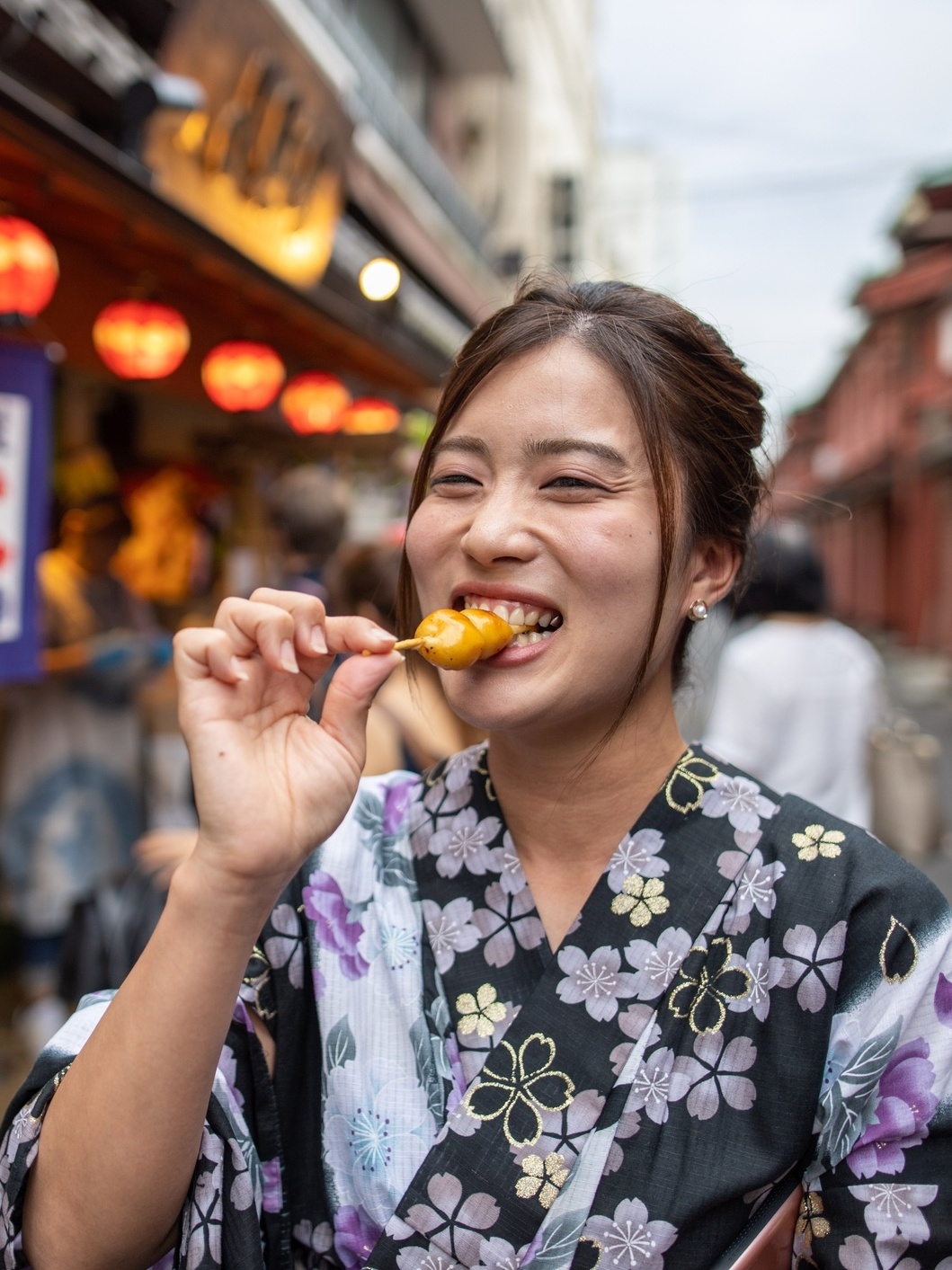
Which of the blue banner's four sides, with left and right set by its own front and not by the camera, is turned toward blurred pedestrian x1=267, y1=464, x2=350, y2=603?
left

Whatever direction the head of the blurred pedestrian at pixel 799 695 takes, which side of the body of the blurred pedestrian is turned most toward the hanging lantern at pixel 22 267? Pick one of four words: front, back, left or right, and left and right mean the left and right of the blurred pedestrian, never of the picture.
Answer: left

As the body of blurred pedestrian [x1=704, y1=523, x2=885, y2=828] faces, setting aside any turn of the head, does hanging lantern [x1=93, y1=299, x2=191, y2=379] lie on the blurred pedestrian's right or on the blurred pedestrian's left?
on the blurred pedestrian's left

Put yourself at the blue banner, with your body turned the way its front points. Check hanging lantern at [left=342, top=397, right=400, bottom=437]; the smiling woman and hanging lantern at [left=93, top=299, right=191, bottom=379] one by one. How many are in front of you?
1

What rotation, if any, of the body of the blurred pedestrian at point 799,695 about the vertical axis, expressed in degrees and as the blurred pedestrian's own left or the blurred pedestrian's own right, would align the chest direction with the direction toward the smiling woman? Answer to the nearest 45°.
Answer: approximately 180°

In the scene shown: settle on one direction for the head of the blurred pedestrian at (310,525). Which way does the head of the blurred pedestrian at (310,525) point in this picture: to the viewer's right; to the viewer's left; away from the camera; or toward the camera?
away from the camera

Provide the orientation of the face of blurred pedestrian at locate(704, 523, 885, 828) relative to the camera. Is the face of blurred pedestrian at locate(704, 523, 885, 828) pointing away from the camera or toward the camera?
away from the camera

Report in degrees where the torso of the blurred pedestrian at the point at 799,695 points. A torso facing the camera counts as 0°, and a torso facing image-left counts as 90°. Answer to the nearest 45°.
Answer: approximately 180°

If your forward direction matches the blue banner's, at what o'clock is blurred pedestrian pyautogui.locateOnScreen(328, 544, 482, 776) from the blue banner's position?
The blurred pedestrian is roughly at 10 o'clock from the blue banner.
